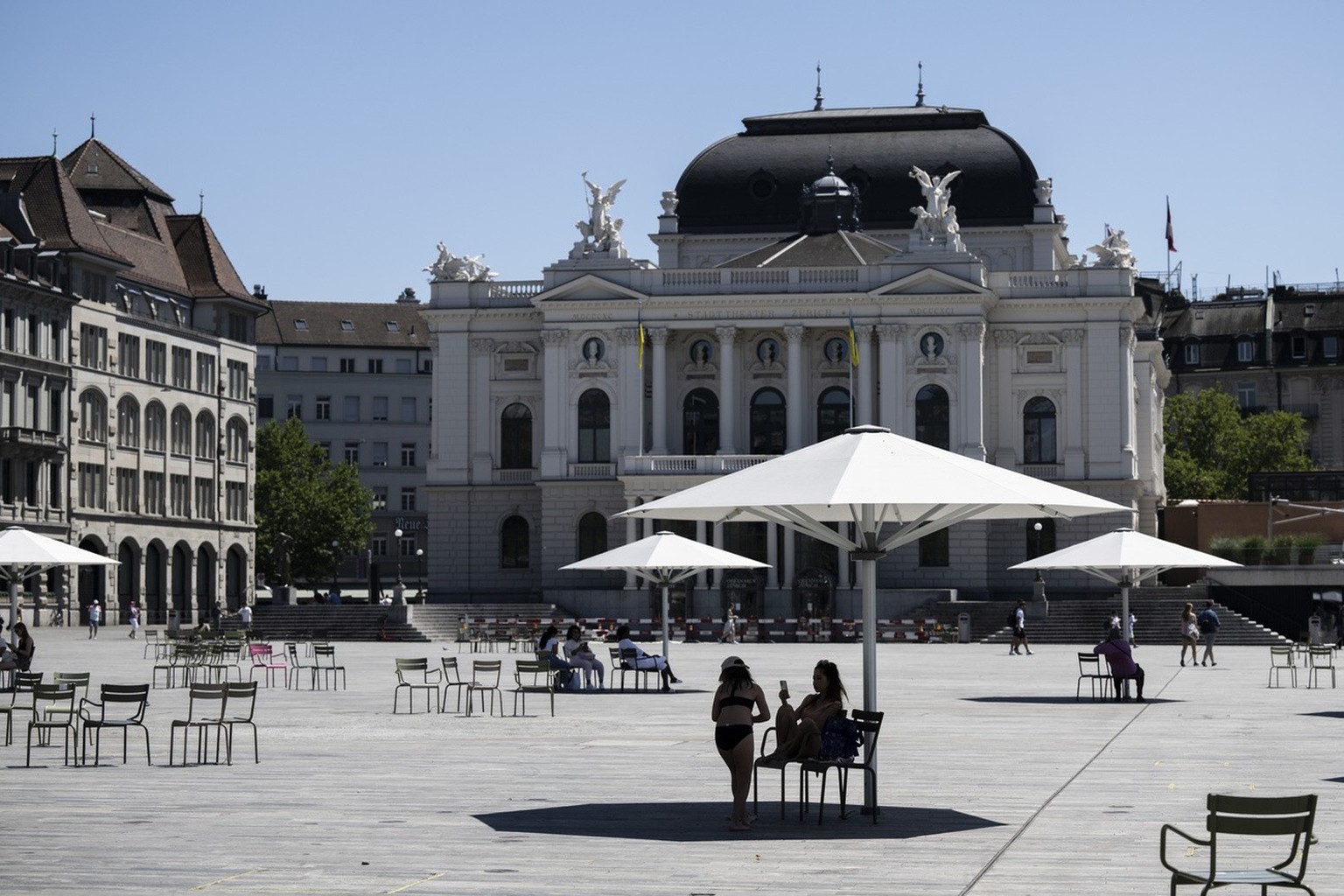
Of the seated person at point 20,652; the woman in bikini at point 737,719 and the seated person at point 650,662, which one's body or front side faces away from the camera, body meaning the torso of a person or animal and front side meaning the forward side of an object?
the woman in bikini

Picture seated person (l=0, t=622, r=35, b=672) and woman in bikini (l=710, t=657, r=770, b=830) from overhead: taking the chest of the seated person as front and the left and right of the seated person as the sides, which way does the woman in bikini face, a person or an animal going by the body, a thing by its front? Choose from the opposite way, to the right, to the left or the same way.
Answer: to the right

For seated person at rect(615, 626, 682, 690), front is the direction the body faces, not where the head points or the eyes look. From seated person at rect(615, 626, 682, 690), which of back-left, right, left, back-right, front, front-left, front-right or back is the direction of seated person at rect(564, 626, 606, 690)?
back

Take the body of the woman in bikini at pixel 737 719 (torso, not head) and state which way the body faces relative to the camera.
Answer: away from the camera

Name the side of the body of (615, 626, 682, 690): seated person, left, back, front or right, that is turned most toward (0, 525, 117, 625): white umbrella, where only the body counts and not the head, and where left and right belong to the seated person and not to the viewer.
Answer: back

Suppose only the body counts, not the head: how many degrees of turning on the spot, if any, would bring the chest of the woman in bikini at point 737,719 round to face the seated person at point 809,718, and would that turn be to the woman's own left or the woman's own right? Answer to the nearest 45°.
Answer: approximately 45° to the woman's own right

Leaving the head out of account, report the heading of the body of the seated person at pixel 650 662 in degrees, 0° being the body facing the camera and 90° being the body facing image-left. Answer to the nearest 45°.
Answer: approximately 270°

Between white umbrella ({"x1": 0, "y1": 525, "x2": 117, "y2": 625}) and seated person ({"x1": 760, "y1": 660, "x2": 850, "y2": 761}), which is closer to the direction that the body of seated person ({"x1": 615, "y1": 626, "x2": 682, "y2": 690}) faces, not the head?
the seated person

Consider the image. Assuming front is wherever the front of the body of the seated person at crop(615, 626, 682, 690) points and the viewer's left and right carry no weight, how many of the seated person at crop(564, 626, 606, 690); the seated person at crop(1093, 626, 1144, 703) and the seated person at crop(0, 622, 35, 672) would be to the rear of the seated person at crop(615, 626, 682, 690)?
2

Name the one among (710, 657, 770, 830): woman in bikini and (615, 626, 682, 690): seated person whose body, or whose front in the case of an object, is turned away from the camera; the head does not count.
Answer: the woman in bikini

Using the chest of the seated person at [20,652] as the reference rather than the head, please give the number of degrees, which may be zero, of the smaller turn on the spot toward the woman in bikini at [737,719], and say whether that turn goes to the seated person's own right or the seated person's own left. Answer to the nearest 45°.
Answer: approximately 90° to the seated person's own left
